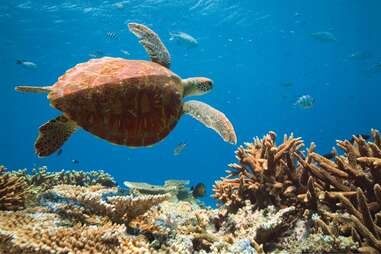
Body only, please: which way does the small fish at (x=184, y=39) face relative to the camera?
to the viewer's right

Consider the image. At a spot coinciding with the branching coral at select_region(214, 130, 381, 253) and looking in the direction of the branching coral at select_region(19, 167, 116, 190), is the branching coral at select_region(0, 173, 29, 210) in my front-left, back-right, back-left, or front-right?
front-left
